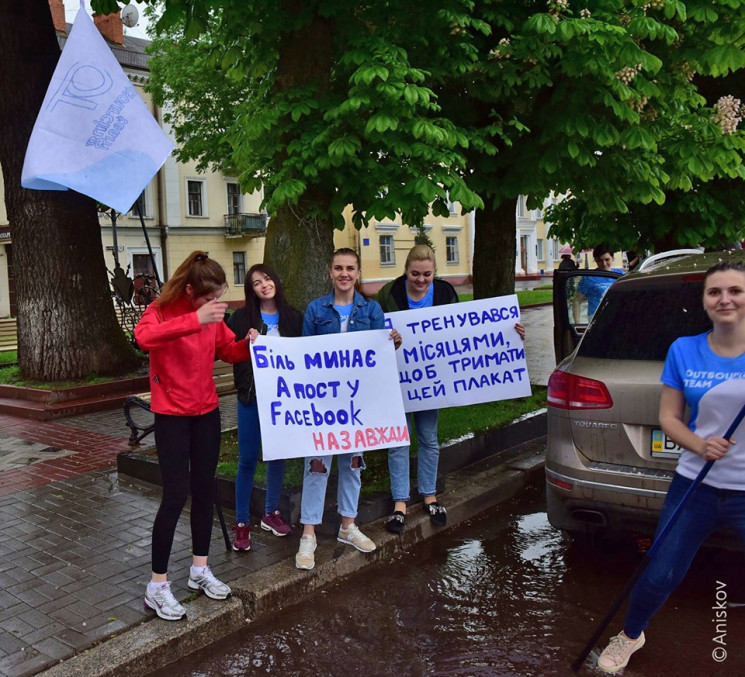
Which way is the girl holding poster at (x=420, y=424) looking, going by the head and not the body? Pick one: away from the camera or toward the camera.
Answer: toward the camera

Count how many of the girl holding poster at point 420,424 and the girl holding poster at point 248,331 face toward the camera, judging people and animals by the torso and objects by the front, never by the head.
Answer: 2

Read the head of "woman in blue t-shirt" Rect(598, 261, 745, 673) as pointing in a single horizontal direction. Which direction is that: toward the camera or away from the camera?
toward the camera

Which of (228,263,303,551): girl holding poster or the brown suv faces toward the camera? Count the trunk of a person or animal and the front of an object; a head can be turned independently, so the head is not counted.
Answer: the girl holding poster

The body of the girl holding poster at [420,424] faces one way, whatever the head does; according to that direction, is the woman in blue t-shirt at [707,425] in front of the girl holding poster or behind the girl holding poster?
in front

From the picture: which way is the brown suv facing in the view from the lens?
facing away from the viewer

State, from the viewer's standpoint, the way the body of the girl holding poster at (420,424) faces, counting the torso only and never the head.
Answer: toward the camera

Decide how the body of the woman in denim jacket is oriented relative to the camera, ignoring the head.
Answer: toward the camera

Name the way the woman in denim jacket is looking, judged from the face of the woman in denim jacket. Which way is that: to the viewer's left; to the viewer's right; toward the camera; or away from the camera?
toward the camera

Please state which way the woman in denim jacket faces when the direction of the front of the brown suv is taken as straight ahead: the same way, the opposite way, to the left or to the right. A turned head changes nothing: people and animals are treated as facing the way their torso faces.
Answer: the opposite way

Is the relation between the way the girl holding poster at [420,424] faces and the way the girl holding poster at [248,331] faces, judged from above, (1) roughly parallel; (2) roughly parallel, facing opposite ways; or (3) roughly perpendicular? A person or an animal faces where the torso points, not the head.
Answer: roughly parallel

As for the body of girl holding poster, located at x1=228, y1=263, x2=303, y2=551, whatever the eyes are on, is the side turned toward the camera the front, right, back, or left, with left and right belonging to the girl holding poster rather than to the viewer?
front
